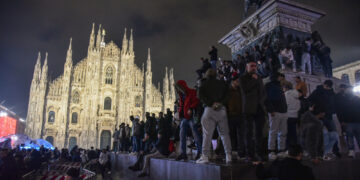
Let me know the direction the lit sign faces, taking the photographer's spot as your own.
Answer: facing the viewer and to the right of the viewer

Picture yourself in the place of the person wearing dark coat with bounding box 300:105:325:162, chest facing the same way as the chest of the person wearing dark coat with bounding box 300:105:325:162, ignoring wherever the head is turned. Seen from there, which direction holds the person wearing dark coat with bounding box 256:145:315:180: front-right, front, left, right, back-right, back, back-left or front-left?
right

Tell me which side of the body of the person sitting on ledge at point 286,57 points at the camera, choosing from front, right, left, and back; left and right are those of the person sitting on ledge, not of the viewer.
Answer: front

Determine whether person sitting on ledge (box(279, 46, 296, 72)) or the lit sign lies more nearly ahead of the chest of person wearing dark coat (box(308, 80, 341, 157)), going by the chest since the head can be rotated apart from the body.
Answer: the lit sign
